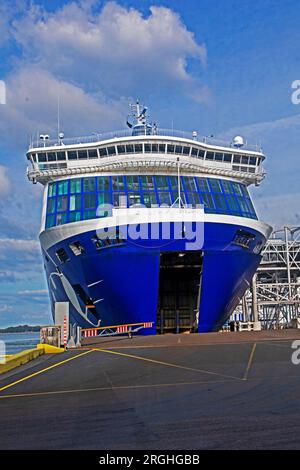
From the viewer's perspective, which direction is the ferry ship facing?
toward the camera

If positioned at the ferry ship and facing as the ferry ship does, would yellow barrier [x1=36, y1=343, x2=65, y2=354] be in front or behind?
in front

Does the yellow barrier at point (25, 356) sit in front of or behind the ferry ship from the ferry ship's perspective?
in front
